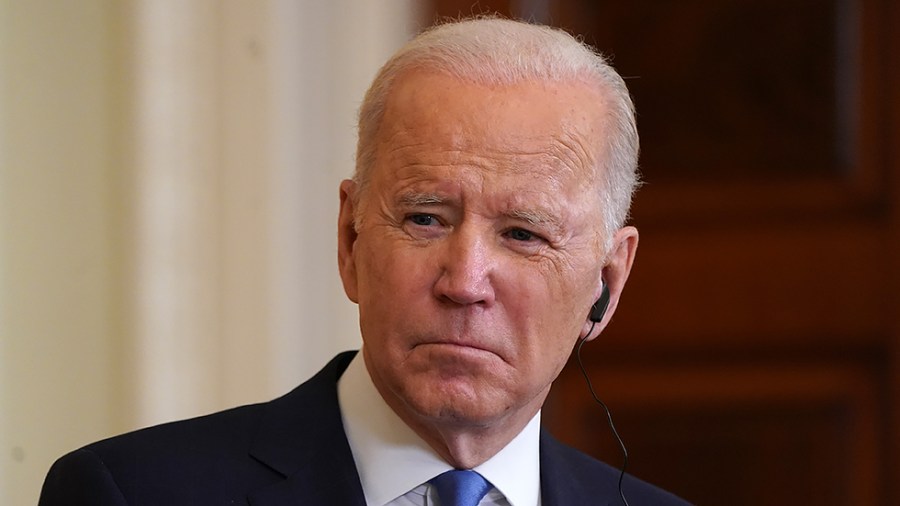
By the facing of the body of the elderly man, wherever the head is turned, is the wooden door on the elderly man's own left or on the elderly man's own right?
on the elderly man's own left

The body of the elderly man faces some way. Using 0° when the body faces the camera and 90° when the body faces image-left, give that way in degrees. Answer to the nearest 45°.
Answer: approximately 315°

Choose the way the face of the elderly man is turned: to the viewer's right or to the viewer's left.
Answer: to the viewer's left
